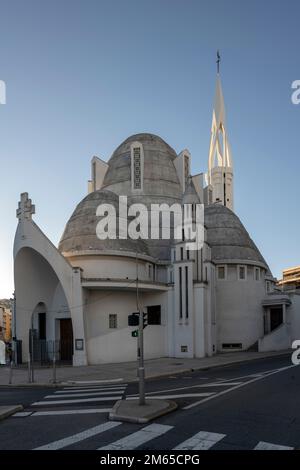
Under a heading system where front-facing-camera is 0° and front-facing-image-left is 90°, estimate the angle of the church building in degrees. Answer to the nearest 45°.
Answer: approximately 45°
